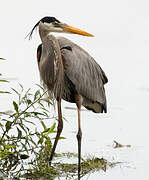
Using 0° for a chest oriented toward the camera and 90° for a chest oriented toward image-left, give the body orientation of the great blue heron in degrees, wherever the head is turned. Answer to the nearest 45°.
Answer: approximately 45°
